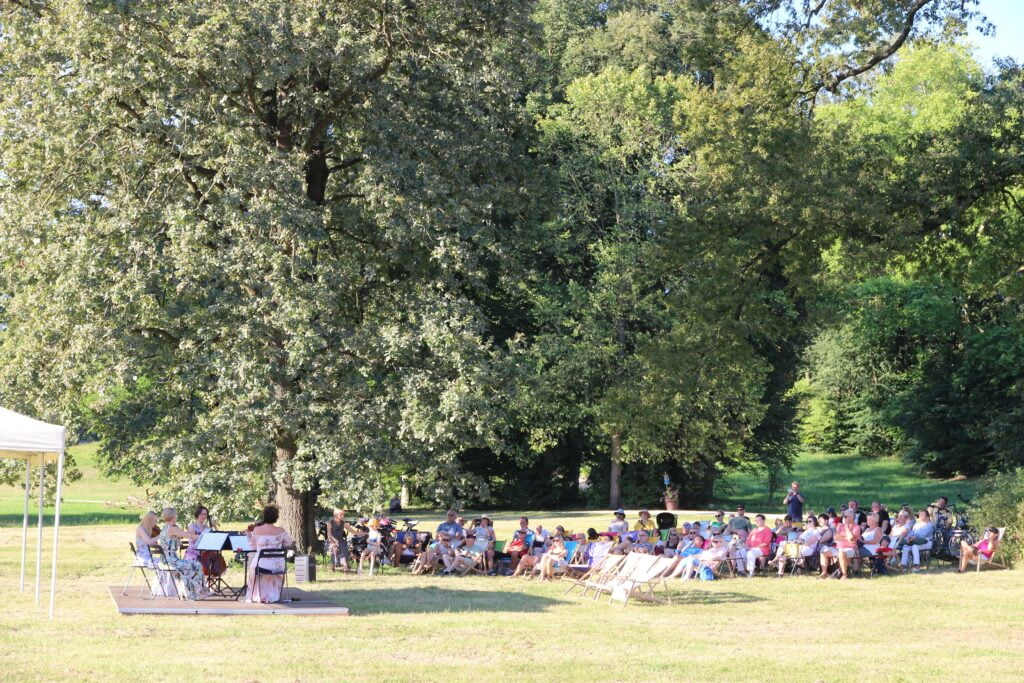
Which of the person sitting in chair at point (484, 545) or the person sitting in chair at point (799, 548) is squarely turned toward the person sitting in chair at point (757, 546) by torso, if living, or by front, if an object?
the person sitting in chair at point (799, 548)

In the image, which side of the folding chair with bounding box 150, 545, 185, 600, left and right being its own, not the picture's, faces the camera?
right

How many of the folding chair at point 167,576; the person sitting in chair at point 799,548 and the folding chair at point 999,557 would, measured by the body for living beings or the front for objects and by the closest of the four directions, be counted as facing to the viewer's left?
2

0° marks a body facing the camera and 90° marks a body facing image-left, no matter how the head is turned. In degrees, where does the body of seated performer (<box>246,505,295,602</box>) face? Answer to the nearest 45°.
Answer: approximately 180°

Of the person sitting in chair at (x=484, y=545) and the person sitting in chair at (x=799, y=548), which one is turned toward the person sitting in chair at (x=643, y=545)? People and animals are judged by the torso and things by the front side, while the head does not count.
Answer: the person sitting in chair at (x=799, y=548)

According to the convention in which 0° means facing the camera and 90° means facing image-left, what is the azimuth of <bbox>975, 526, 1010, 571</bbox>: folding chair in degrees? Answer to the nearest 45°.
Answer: approximately 90°

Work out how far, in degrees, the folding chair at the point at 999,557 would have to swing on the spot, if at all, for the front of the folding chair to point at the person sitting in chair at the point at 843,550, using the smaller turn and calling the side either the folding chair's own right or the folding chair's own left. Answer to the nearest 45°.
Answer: approximately 45° to the folding chair's own left

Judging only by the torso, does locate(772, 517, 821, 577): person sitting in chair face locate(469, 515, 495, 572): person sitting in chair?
yes

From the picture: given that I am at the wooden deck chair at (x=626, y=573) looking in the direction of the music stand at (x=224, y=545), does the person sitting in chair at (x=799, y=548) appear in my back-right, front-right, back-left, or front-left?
back-right

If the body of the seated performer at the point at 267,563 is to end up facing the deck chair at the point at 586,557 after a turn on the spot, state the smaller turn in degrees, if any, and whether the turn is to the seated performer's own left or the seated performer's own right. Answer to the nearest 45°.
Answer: approximately 45° to the seated performer's own right
